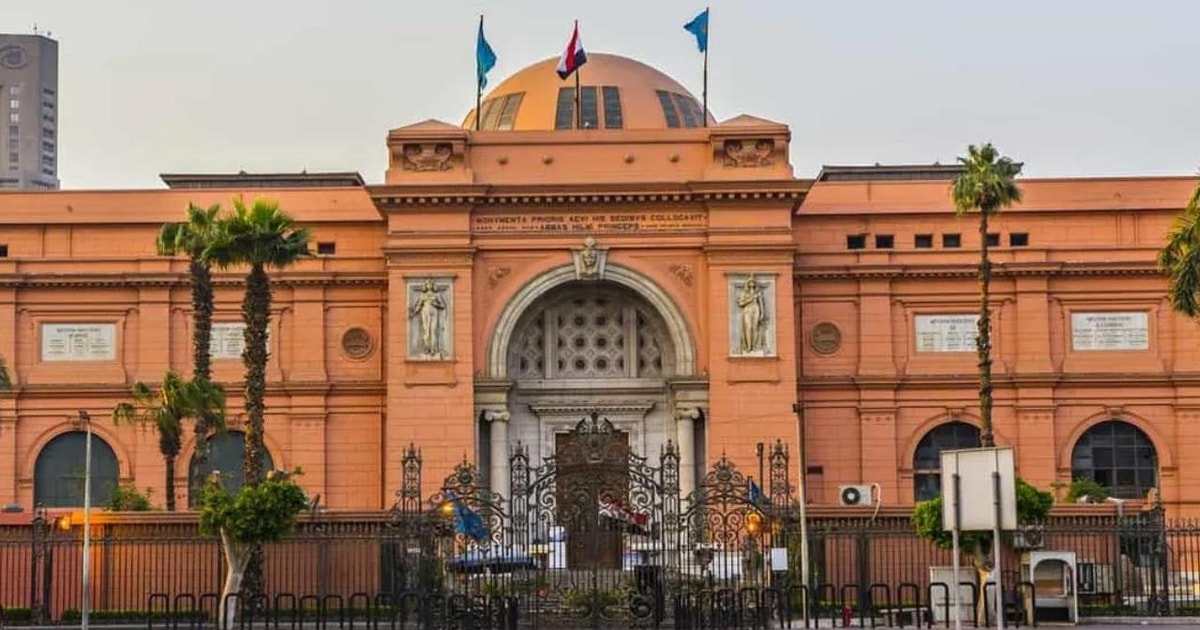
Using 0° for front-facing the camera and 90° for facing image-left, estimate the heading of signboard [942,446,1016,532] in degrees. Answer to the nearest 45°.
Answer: approximately 180°

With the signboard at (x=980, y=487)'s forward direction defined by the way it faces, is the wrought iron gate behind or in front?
in front

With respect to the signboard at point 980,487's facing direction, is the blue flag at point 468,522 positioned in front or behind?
in front

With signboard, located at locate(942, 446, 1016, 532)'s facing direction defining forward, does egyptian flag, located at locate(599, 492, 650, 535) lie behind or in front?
in front
